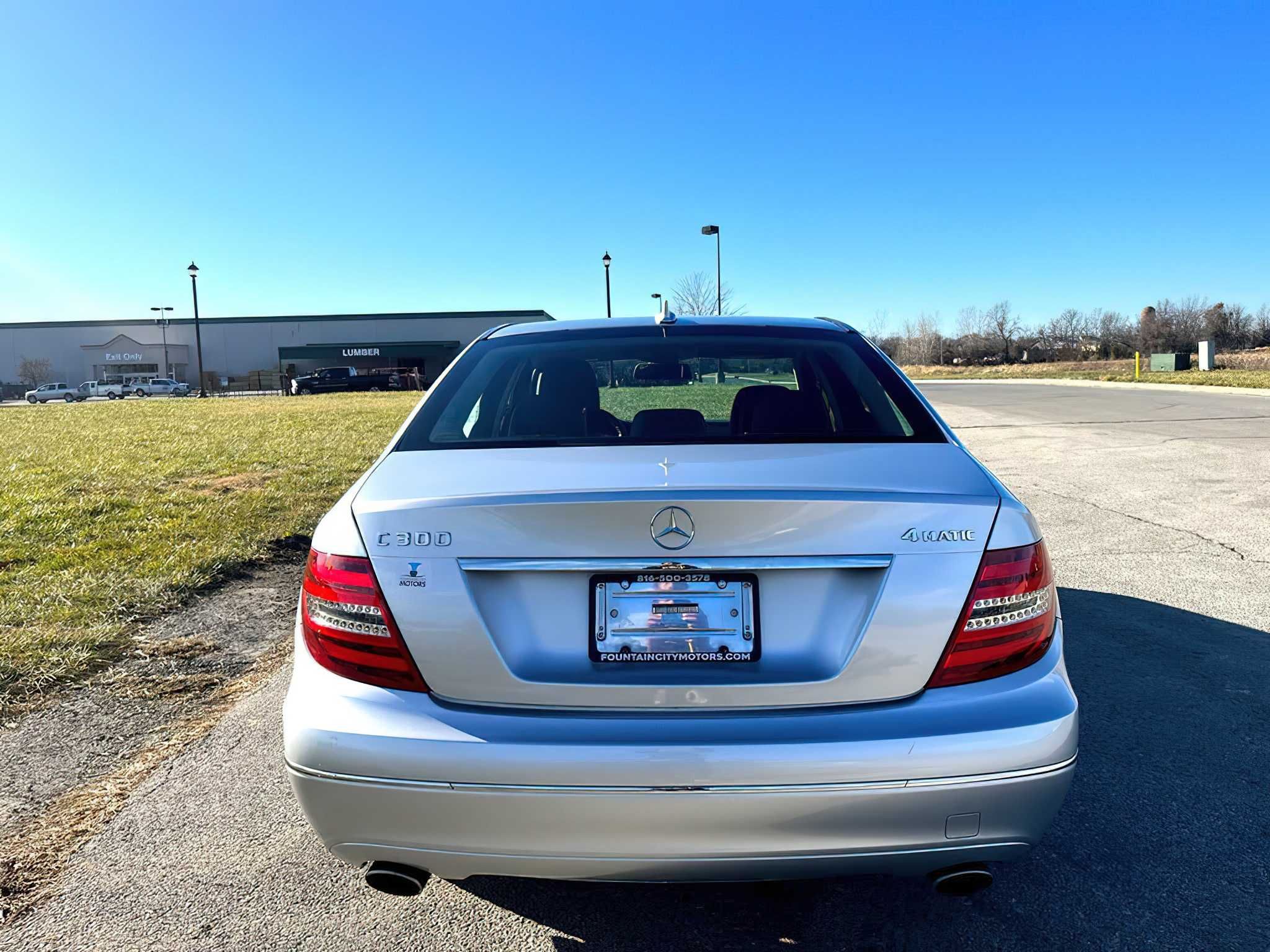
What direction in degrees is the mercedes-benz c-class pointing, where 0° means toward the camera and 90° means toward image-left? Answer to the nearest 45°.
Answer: approximately 180°
